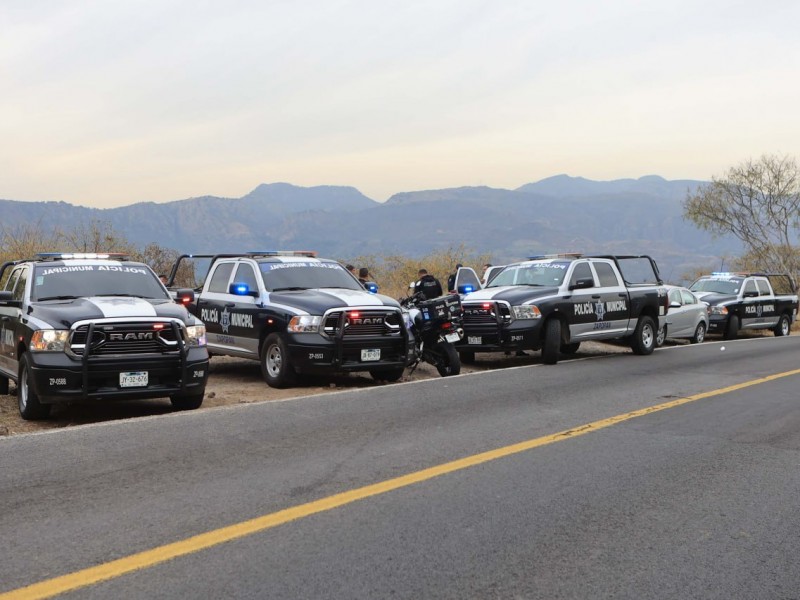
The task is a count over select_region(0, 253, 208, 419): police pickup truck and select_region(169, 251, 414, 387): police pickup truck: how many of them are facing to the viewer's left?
0

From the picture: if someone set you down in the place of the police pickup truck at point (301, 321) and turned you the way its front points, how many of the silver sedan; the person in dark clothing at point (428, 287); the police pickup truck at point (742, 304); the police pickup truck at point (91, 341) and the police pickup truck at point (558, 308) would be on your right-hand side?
1

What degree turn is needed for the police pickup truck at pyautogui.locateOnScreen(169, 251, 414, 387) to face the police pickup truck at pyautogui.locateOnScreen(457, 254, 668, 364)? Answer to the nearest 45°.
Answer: approximately 90° to its left

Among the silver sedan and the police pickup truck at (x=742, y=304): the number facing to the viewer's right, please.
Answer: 0

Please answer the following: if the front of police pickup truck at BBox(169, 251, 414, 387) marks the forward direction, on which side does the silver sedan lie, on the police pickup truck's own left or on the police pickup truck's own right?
on the police pickup truck's own left

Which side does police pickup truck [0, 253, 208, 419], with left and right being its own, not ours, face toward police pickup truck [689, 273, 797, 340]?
left

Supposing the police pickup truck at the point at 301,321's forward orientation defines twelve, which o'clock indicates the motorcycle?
The motorcycle is roughly at 10 o'clock from the police pickup truck.

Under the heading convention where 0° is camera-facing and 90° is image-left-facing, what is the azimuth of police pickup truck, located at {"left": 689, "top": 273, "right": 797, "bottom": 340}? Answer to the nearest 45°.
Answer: approximately 45°

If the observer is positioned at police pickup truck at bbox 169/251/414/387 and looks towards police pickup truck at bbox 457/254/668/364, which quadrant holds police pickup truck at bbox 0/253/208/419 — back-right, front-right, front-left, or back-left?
back-right

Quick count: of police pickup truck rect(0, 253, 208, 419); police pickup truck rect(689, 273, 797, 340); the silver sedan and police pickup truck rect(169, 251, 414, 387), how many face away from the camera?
0

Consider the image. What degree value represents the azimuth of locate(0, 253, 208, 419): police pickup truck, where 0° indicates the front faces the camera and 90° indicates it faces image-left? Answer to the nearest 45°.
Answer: approximately 315°

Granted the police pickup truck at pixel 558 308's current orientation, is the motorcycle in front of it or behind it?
in front

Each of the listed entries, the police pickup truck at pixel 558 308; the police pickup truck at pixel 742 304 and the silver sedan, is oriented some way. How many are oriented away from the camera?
0
